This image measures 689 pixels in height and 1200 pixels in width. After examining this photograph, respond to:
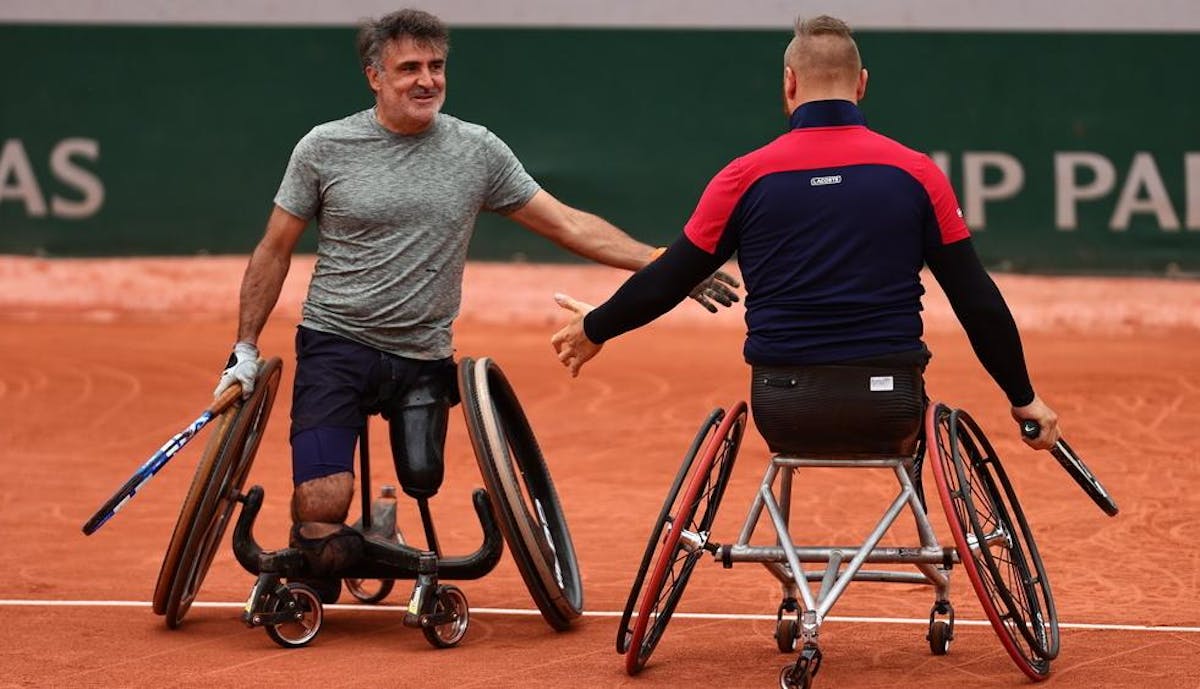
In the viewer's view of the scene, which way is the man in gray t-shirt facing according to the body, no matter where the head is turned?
toward the camera

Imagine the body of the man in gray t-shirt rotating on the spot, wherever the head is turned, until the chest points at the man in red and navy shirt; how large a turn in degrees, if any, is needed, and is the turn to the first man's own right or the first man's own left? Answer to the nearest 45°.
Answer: approximately 45° to the first man's own left

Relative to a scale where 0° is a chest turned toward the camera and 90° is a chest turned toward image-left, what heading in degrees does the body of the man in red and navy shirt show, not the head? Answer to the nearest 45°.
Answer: approximately 180°

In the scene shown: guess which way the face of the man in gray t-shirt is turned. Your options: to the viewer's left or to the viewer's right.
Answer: to the viewer's right

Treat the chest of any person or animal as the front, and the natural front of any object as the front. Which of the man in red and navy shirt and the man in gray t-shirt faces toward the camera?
the man in gray t-shirt

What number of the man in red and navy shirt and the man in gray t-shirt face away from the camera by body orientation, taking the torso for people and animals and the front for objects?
1

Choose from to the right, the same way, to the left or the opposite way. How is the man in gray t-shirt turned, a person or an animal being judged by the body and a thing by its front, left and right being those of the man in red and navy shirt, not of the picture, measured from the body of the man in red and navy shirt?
the opposite way

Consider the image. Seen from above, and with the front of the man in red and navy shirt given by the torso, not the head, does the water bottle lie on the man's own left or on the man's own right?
on the man's own left

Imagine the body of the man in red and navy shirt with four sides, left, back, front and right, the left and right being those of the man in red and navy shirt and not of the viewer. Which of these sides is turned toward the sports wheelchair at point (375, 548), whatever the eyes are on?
left
